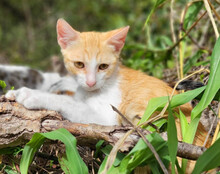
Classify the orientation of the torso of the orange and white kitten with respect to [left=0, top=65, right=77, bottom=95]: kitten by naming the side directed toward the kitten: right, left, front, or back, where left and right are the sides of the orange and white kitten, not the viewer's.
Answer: right

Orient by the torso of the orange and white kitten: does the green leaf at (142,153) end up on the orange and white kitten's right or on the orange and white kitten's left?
on the orange and white kitten's left

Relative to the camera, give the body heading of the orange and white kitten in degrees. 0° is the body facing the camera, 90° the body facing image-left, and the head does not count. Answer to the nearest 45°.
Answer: approximately 45°

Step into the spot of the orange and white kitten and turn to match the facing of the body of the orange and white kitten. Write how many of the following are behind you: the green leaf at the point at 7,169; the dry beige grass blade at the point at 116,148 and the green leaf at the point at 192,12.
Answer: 1

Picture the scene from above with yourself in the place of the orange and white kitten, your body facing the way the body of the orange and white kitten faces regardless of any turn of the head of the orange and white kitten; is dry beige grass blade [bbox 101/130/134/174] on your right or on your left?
on your left

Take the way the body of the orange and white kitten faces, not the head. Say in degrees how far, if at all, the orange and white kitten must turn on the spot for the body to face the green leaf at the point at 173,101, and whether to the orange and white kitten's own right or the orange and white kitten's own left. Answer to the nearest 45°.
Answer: approximately 90° to the orange and white kitten's own left
